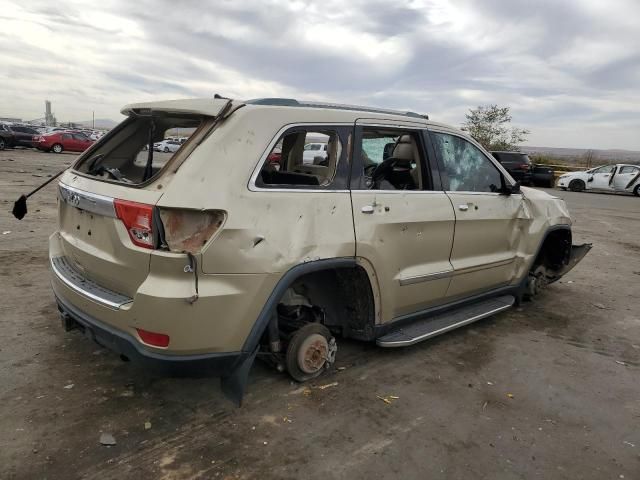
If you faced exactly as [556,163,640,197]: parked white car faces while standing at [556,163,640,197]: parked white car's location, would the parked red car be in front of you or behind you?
in front

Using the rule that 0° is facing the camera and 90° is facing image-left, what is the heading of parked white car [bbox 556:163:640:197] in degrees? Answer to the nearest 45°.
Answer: approximately 90°

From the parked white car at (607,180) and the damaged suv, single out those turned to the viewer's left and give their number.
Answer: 1

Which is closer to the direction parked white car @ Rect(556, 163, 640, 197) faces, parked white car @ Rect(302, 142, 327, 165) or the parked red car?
the parked red car

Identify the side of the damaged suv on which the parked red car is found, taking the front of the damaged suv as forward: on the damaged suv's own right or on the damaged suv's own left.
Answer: on the damaged suv's own left

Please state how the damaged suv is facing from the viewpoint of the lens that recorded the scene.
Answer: facing away from the viewer and to the right of the viewer

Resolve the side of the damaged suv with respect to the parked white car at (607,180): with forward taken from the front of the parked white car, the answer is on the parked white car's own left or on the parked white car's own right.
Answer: on the parked white car's own left

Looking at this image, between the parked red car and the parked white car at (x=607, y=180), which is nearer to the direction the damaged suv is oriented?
the parked white car
